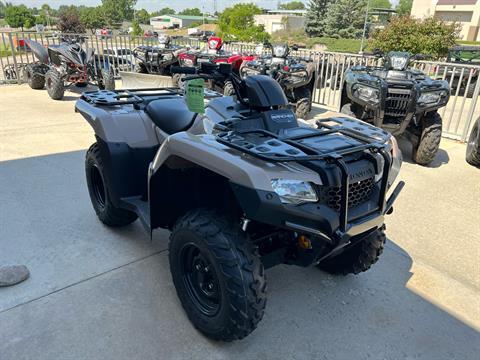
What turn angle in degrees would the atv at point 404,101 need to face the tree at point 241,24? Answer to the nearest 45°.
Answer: approximately 135° to its right

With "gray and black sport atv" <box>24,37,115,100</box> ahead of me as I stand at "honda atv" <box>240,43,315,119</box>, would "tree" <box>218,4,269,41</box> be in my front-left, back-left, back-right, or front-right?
front-right

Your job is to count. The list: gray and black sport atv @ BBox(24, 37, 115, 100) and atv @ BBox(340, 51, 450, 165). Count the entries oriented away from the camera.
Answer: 0

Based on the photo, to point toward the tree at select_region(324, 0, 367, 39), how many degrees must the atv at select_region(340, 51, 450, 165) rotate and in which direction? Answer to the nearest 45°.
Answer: approximately 180°

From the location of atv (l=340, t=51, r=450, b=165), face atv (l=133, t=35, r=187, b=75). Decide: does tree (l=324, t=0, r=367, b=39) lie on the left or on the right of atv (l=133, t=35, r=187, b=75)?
right

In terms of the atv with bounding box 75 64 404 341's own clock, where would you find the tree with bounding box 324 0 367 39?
The tree is roughly at 8 o'clock from the atv.

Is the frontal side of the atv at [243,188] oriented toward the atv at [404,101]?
no

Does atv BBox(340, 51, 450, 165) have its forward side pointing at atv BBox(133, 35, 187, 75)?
no

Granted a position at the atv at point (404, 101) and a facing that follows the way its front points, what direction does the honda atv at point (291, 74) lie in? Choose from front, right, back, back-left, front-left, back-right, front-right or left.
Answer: back-right

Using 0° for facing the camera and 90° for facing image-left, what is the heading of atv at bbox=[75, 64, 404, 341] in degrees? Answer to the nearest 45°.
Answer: approximately 315°

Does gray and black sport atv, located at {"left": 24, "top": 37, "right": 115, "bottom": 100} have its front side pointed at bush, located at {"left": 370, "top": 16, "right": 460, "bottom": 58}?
no

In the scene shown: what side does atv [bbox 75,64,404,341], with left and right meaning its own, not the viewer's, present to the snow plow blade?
back

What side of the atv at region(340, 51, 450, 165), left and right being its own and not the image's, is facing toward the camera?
front
